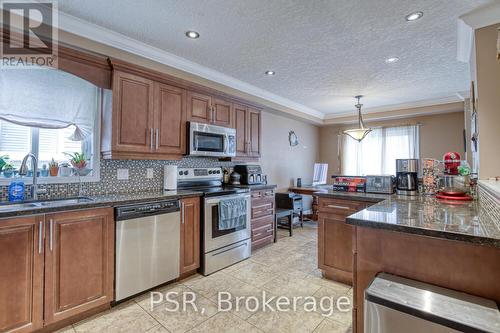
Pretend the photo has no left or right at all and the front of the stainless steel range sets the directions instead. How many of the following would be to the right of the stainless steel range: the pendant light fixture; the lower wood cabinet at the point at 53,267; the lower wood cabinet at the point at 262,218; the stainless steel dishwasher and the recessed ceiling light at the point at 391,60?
2

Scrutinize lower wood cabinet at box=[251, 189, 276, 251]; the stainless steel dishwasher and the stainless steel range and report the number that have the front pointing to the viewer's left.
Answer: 0

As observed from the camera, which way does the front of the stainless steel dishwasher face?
facing the viewer and to the right of the viewer

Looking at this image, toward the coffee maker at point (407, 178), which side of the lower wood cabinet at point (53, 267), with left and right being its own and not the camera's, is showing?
front

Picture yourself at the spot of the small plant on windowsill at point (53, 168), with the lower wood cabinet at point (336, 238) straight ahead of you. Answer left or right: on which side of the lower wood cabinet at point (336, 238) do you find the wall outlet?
left

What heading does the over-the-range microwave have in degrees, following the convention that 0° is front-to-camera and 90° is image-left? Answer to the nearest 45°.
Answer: approximately 315°

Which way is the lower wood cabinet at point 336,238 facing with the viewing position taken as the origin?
facing the viewer and to the left of the viewer

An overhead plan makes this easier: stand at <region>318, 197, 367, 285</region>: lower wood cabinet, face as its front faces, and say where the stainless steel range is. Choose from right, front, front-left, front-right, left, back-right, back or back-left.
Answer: front-right

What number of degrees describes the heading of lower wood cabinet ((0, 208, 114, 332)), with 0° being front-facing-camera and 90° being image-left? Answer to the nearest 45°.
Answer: approximately 315°

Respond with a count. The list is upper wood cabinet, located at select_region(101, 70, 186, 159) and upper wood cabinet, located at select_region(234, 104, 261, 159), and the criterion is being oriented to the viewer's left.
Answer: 0

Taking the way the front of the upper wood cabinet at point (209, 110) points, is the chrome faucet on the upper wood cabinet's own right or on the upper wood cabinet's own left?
on the upper wood cabinet's own right

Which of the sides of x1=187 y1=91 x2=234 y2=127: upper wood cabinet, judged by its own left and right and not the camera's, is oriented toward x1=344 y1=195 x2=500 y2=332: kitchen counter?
front
